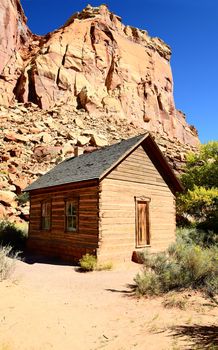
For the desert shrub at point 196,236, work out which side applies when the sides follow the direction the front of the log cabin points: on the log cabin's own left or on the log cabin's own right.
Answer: on the log cabin's own left

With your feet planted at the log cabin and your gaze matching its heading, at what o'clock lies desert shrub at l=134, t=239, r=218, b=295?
The desert shrub is roughly at 1 o'clock from the log cabin.

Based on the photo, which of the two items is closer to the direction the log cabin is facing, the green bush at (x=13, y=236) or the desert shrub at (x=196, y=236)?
the desert shrub

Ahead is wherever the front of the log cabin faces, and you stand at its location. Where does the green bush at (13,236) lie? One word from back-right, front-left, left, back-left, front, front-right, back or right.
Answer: back

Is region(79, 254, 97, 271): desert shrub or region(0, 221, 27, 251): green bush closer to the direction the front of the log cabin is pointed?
the desert shrub

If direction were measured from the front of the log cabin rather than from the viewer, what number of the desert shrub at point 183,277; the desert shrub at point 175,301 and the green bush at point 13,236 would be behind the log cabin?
1

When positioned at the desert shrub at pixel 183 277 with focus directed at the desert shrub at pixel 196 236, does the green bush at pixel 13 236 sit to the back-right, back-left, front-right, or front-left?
front-left

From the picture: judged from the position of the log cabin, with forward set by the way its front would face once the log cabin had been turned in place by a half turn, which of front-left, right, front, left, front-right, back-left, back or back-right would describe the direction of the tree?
right

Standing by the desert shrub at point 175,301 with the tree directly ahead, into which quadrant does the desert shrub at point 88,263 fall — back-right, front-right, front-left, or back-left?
front-left
